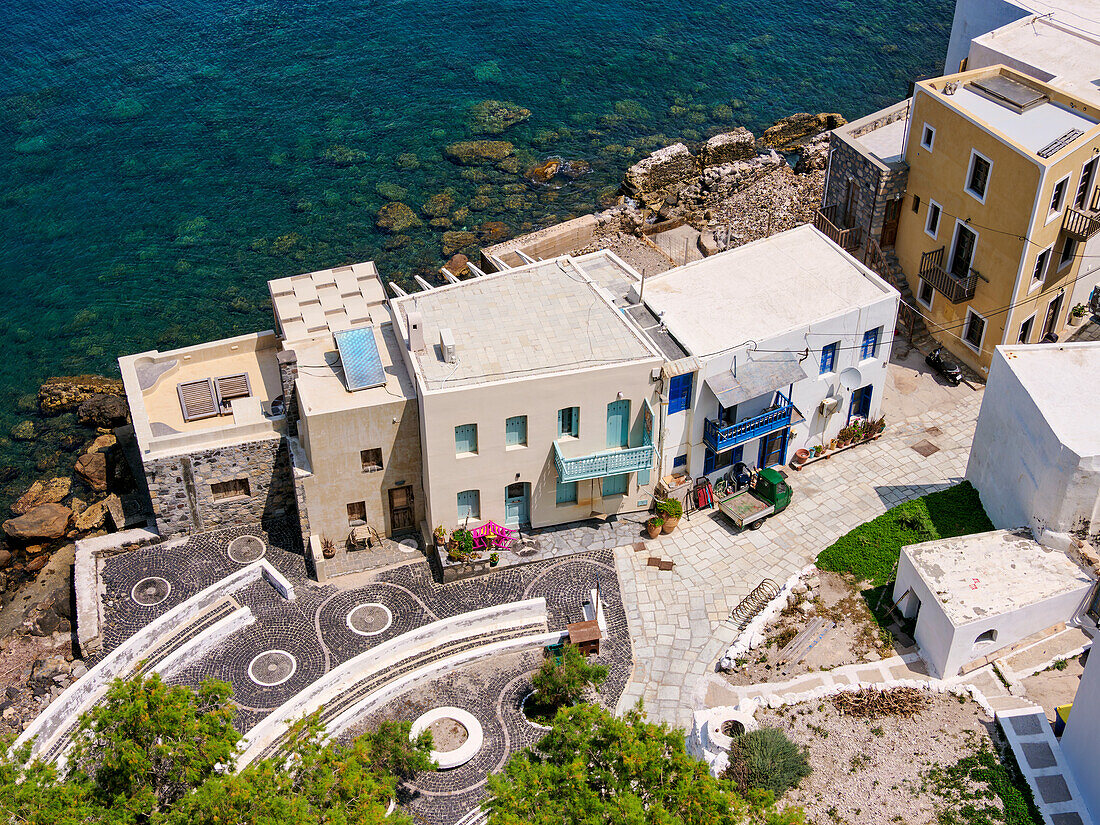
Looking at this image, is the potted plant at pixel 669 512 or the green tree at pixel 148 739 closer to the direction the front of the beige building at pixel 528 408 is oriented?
the green tree

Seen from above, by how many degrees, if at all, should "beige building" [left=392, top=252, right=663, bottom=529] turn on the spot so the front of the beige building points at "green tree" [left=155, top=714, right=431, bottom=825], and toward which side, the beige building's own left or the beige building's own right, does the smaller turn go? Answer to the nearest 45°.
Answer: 0° — it already faces it

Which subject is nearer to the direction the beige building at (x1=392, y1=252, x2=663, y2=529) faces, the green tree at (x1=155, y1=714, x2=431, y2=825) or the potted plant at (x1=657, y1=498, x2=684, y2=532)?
the green tree

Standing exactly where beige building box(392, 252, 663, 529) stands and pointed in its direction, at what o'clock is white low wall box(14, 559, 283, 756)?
The white low wall is roughly at 2 o'clock from the beige building.

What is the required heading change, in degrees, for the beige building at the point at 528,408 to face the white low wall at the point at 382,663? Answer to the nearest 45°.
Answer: approximately 45° to its right

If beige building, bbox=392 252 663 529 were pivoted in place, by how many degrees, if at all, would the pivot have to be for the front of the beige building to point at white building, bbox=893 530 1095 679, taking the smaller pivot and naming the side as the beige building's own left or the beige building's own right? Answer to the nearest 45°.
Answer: approximately 45° to the beige building's own left

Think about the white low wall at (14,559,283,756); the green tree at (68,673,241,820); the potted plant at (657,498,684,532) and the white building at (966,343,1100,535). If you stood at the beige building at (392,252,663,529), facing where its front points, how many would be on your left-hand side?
2

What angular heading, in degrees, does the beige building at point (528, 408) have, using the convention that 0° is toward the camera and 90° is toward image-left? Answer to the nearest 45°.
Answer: approximately 0°

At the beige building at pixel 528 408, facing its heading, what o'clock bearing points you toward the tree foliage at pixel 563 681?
The tree foliage is roughly at 12 o'clock from the beige building.

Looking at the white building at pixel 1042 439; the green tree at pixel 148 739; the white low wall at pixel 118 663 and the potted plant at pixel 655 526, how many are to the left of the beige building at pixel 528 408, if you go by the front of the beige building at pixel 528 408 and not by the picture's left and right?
2

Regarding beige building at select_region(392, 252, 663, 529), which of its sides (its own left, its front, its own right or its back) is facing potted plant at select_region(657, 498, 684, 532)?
left

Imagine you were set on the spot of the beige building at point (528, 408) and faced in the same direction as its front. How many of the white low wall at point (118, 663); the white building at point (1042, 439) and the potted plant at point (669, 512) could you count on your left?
2

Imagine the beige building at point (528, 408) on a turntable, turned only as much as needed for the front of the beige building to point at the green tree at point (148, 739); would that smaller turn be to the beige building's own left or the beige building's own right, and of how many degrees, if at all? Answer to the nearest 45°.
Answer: approximately 45° to the beige building's own right

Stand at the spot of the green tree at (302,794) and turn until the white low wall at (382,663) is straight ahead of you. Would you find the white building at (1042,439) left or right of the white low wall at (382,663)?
right

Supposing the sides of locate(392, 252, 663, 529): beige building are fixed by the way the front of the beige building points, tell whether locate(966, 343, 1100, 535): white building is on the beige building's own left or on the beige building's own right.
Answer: on the beige building's own left
